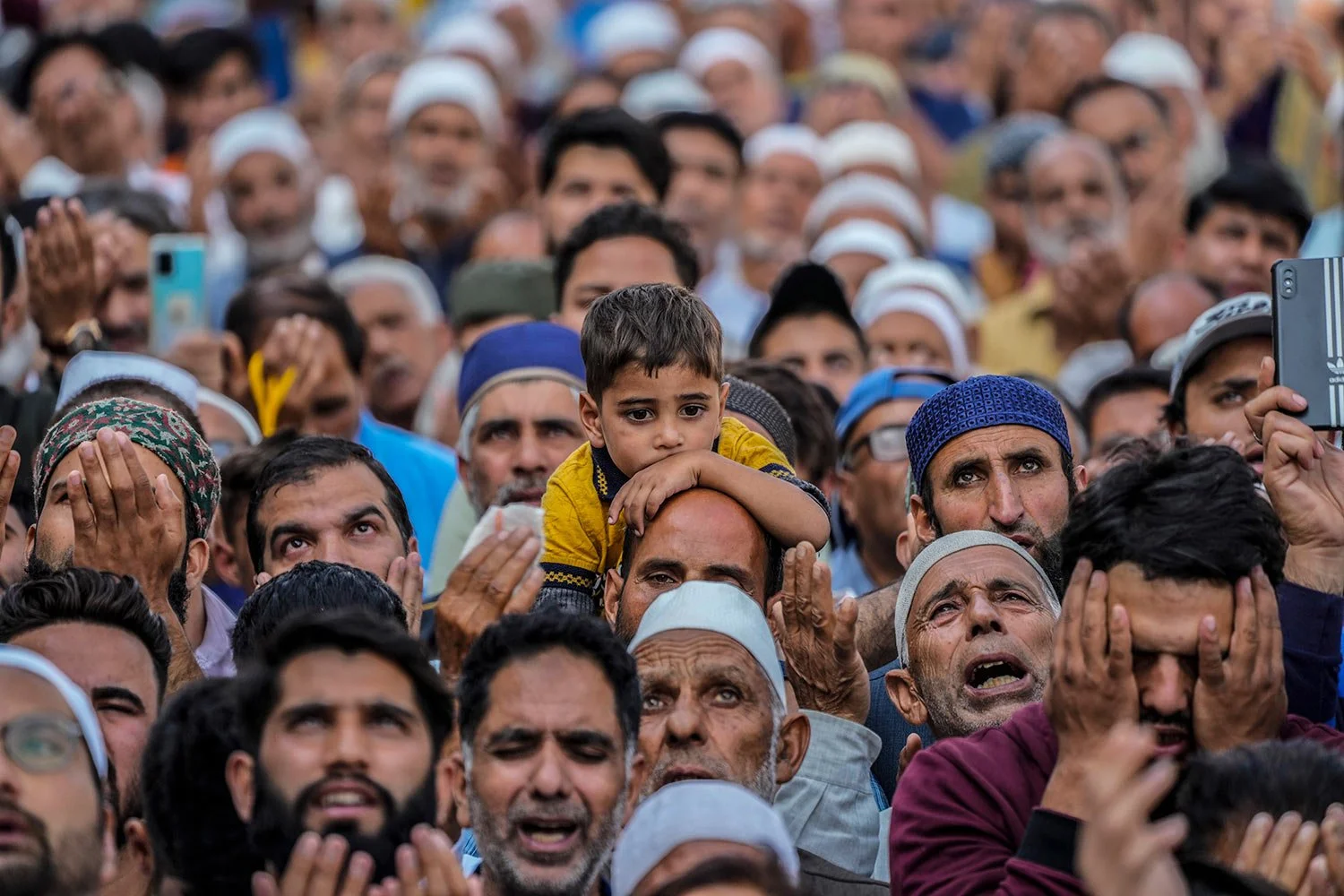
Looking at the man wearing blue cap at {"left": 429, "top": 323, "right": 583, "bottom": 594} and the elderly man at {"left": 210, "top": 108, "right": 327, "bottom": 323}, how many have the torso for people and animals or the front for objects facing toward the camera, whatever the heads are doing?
2

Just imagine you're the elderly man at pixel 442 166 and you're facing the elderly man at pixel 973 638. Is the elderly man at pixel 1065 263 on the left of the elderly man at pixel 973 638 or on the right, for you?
left

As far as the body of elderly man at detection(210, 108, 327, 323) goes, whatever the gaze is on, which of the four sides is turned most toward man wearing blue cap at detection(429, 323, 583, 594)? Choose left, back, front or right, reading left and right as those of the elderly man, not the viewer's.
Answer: front

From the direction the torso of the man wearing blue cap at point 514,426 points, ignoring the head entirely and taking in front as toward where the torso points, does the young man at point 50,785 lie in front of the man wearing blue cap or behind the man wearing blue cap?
in front

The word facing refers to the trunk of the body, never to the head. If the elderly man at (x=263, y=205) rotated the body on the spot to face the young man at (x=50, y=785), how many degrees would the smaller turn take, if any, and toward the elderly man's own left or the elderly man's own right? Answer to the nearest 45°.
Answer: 0° — they already face them

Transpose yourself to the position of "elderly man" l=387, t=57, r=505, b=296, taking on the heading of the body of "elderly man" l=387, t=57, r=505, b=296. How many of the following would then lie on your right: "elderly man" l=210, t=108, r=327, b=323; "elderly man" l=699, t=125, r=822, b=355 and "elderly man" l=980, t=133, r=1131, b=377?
1
